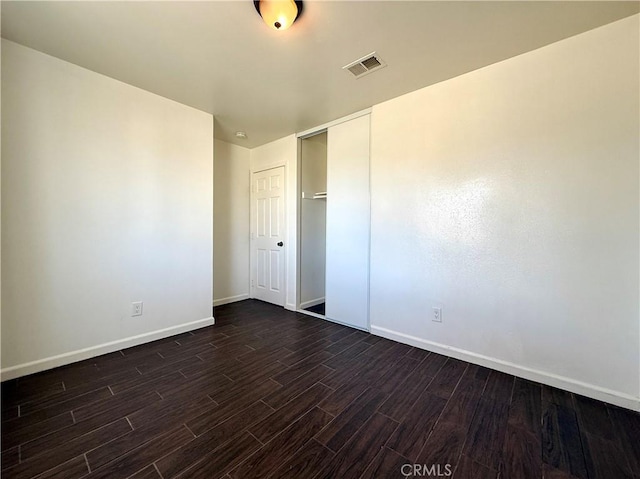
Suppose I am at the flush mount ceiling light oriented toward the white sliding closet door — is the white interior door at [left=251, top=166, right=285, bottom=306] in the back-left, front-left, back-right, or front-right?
front-left

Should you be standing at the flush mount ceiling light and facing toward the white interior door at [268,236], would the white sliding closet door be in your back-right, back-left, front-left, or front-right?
front-right

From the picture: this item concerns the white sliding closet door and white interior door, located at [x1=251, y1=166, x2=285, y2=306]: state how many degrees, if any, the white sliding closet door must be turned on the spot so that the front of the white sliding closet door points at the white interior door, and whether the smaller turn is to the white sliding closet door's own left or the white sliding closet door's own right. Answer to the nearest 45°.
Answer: approximately 90° to the white sliding closet door's own right

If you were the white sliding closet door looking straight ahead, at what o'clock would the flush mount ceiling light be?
The flush mount ceiling light is roughly at 11 o'clock from the white sliding closet door.

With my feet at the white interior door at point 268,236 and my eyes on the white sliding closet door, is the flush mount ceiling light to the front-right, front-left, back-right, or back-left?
front-right

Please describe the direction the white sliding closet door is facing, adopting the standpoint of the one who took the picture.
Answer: facing the viewer and to the left of the viewer
